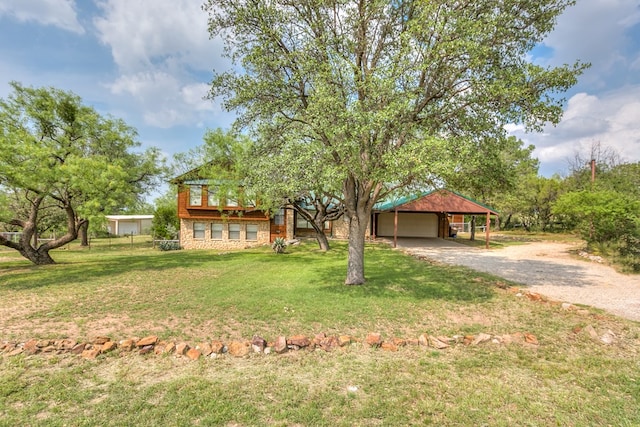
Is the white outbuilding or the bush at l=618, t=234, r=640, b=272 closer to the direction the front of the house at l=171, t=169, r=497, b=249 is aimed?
the bush

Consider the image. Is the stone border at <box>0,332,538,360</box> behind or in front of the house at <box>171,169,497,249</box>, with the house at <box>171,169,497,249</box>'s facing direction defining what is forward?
in front

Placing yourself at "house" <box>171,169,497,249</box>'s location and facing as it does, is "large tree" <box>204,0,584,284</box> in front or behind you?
in front

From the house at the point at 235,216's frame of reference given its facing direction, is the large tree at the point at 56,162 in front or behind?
in front

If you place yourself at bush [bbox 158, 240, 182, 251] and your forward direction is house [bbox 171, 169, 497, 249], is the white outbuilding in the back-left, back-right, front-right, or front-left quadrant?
back-left

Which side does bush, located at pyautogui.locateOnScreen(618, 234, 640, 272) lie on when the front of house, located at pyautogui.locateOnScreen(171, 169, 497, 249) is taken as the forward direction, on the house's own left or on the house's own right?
on the house's own left

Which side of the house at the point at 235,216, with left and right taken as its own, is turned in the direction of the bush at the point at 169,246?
right

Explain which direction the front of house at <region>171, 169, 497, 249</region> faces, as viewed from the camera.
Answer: facing the viewer

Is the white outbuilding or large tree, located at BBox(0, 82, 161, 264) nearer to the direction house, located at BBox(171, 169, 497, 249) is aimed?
the large tree

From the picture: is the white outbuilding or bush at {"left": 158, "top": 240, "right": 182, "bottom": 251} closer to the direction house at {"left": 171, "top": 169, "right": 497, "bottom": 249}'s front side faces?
the bush
